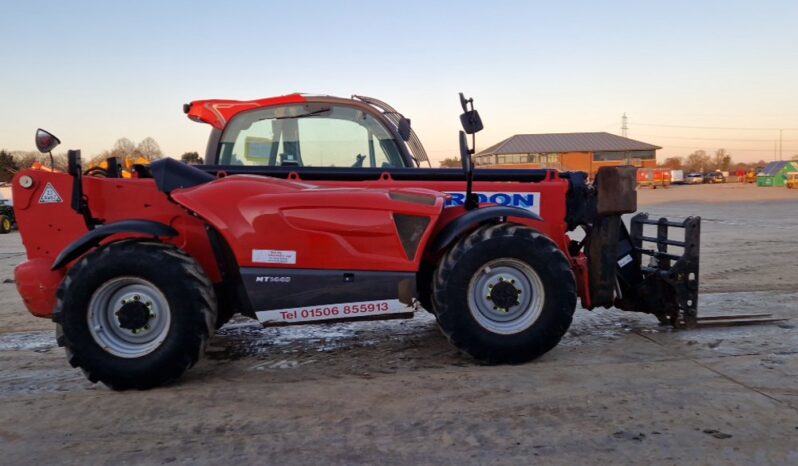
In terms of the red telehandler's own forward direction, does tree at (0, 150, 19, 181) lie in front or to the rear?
to the rear

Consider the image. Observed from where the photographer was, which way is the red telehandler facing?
facing to the right of the viewer
